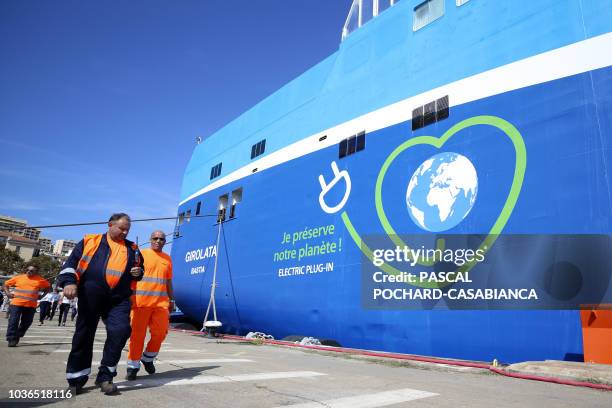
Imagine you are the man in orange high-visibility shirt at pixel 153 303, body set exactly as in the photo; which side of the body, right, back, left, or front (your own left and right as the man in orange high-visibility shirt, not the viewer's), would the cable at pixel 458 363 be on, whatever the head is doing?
left

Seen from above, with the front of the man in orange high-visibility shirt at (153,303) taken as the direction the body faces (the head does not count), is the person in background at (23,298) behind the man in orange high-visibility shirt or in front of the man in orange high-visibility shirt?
behind

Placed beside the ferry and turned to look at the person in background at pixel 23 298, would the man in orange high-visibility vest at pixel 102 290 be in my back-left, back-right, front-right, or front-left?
front-left

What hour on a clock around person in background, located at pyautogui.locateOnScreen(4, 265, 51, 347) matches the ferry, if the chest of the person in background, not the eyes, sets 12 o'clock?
The ferry is roughly at 10 o'clock from the person in background.

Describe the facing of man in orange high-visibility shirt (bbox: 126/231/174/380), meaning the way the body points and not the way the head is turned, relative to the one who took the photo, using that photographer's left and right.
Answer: facing the viewer

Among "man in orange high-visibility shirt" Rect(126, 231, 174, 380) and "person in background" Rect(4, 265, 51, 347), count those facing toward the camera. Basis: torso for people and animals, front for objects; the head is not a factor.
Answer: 2

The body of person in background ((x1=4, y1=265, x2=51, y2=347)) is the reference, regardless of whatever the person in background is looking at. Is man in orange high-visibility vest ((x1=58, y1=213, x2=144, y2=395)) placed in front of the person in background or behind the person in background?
in front

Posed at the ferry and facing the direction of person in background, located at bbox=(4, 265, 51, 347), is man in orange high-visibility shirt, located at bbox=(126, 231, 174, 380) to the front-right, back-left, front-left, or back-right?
front-left

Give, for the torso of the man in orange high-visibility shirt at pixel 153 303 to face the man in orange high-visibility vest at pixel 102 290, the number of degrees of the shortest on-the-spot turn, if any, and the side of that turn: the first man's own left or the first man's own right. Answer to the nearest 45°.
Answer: approximately 45° to the first man's own right

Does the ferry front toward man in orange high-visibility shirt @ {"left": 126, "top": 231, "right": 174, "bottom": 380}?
no

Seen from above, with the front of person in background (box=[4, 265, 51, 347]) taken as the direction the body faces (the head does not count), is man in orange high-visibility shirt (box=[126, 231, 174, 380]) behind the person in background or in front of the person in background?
in front

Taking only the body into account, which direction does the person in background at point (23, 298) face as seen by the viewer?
toward the camera
